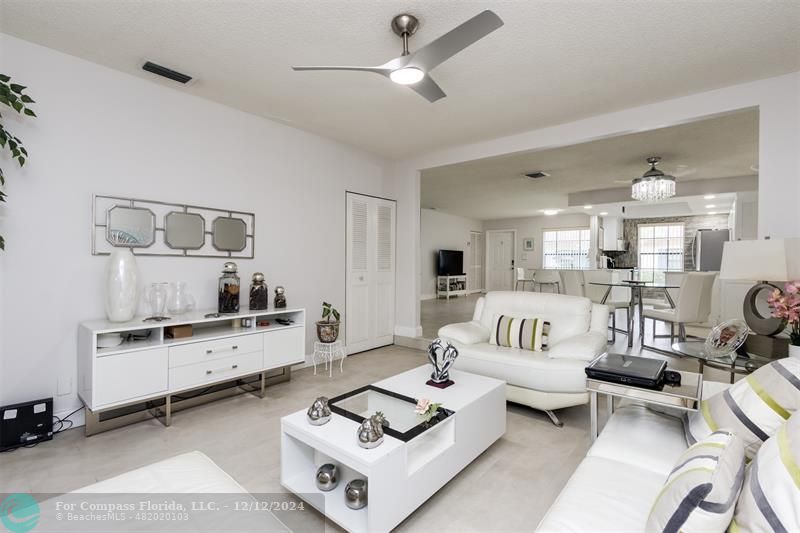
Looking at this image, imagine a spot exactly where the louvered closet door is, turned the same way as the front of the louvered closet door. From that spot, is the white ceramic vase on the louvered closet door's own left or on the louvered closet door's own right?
on the louvered closet door's own right

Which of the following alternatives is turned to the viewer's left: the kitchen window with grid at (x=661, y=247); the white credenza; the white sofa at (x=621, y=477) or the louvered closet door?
the white sofa

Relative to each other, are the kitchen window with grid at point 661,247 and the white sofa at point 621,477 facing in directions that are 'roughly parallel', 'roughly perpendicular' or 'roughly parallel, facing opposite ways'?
roughly perpendicular

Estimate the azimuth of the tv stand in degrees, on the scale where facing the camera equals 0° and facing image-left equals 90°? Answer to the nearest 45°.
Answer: approximately 315°

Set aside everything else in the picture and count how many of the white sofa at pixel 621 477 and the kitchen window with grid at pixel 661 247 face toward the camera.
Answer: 1

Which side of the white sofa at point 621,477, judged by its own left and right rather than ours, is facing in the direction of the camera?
left

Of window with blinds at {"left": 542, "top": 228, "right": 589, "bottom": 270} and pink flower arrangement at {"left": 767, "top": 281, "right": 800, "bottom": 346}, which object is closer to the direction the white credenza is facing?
the pink flower arrangement

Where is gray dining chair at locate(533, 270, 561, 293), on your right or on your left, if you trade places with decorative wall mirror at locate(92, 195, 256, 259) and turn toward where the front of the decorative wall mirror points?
on your left

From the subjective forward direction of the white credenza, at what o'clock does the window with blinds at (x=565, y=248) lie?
The window with blinds is roughly at 10 o'clock from the white credenza.

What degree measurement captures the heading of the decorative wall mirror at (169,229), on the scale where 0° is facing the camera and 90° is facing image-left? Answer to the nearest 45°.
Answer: approximately 315°

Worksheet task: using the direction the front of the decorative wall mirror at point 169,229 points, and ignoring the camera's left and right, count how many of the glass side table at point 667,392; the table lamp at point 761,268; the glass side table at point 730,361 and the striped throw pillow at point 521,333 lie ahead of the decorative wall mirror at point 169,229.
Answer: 4

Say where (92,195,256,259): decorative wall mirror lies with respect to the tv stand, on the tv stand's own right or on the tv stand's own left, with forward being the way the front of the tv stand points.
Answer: on the tv stand's own right

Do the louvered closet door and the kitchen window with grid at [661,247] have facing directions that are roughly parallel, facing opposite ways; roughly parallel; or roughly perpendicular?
roughly perpendicular

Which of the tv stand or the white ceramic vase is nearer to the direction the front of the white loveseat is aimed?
the white ceramic vase
